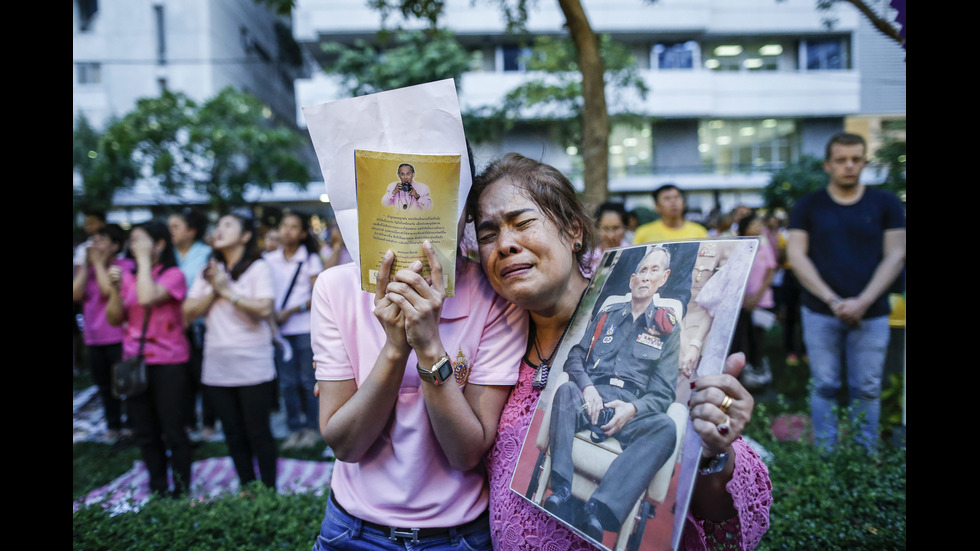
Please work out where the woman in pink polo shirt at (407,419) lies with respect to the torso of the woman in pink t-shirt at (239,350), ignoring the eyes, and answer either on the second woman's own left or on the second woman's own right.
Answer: on the second woman's own left

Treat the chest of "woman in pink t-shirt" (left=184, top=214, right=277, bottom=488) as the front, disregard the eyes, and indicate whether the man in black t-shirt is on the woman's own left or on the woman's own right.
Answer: on the woman's own left

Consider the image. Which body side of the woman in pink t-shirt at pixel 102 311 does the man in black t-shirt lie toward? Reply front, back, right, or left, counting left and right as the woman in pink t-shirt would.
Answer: left

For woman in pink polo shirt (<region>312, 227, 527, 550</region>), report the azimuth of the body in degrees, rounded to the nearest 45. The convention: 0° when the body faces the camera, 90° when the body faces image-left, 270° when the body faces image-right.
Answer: approximately 0°

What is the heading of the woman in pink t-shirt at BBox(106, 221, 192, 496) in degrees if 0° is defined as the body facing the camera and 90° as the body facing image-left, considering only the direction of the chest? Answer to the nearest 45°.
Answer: approximately 45°

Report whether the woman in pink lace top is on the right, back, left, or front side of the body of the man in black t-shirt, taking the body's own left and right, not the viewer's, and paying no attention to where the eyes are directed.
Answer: front

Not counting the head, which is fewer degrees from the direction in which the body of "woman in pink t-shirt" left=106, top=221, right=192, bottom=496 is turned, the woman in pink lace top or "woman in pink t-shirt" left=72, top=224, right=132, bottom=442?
the woman in pink lace top

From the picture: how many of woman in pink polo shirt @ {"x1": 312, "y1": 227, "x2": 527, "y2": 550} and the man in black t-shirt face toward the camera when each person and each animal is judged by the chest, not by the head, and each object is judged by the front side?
2

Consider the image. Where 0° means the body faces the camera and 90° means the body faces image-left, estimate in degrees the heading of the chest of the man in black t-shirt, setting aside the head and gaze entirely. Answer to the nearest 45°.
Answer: approximately 0°

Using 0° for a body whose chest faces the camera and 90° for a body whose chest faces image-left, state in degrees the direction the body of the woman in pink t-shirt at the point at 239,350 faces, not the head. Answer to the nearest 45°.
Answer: approximately 45°
